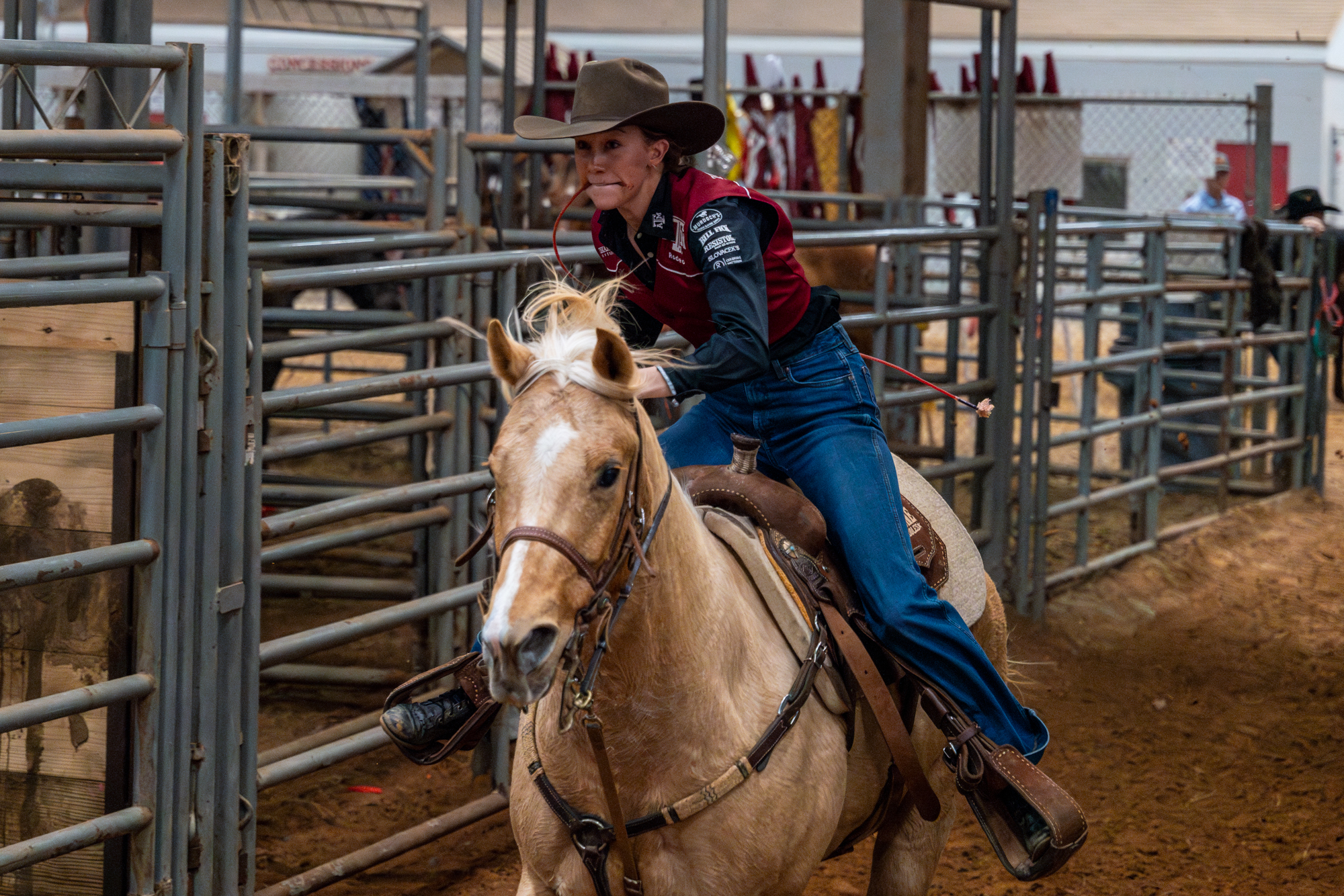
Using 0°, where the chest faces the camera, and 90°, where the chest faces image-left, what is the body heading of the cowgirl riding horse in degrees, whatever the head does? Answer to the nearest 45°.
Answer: approximately 45°

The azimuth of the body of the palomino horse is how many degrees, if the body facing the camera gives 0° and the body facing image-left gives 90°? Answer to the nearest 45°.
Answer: approximately 45°

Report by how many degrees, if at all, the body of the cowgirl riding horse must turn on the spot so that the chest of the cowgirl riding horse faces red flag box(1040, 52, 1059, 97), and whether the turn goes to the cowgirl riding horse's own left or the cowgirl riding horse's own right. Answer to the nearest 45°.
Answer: approximately 135° to the cowgirl riding horse's own right

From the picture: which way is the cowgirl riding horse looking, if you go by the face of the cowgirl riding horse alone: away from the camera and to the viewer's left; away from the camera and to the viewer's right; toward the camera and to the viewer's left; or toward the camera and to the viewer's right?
toward the camera and to the viewer's left

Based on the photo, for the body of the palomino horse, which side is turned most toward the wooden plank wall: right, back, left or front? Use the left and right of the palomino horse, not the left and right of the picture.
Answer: right

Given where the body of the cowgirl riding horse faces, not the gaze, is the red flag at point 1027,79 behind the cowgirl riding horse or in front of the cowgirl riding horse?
behind

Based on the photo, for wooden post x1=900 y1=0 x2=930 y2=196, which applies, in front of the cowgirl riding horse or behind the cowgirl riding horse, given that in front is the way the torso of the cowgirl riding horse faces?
behind

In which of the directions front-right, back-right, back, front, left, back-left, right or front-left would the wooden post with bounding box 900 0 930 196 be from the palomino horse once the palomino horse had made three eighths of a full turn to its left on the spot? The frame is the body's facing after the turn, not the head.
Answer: left

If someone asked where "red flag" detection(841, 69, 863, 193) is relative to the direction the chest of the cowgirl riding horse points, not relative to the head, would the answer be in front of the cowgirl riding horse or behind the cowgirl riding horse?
behind

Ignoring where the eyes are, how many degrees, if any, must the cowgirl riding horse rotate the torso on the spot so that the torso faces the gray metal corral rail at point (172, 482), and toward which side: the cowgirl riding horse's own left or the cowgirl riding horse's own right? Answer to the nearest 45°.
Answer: approximately 45° to the cowgirl riding horse's own right

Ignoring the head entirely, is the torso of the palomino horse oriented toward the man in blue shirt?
no
